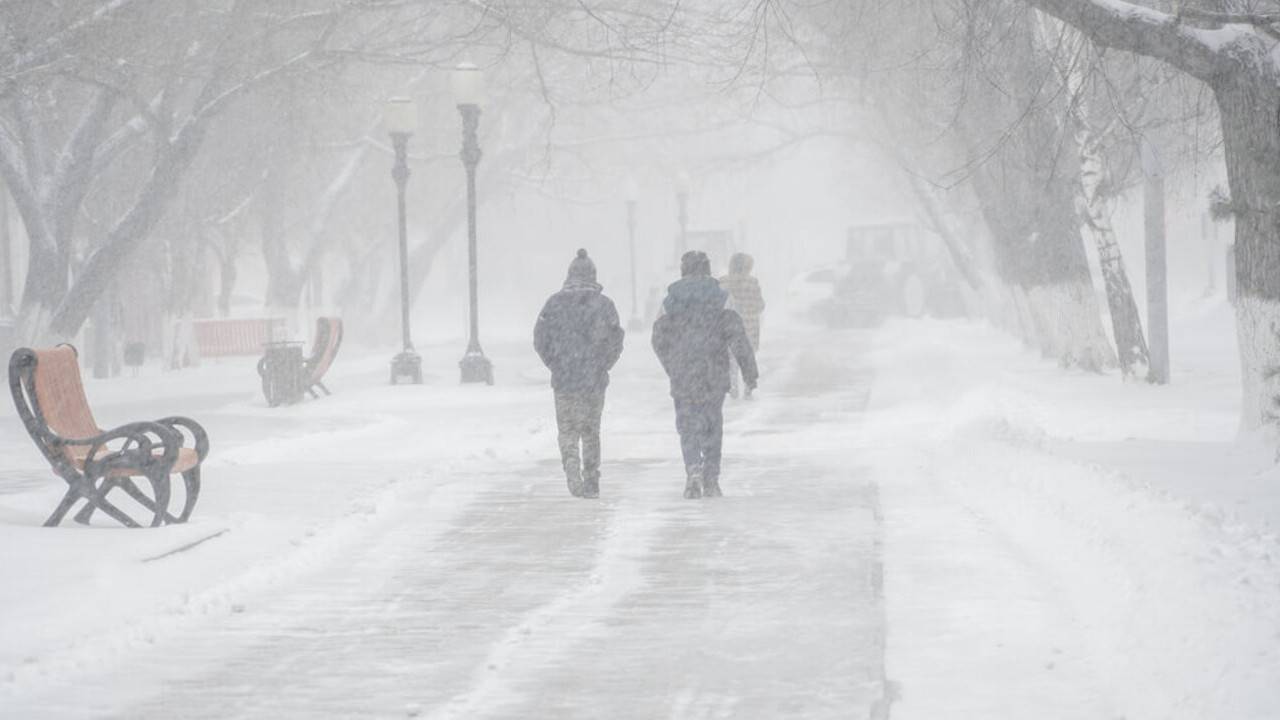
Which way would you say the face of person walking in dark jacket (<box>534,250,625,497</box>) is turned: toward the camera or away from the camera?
away from the camera

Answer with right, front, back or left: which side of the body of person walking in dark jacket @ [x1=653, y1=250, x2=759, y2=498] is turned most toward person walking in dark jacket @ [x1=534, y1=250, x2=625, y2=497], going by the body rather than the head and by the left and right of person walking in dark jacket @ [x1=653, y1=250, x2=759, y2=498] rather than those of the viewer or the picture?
left

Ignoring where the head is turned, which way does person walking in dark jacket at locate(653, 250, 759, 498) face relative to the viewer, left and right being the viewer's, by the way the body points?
facing away from the viewer

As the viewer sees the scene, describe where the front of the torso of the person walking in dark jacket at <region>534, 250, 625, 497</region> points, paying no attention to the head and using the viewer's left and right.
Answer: facing away from the viewer

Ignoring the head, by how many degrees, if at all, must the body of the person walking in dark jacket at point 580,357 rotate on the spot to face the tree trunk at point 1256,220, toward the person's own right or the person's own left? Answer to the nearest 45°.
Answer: approximately 90° to the person's own right

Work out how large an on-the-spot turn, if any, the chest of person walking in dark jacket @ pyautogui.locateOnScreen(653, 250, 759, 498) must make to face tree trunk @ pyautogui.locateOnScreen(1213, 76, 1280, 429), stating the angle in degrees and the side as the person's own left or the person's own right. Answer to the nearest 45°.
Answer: approximately 90° to the person's own right

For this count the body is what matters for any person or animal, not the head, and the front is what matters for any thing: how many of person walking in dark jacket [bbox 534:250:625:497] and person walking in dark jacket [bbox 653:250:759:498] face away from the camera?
2

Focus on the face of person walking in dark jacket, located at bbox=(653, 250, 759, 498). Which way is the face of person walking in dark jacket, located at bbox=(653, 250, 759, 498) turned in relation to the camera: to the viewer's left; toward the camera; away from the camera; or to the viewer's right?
away from the camera
